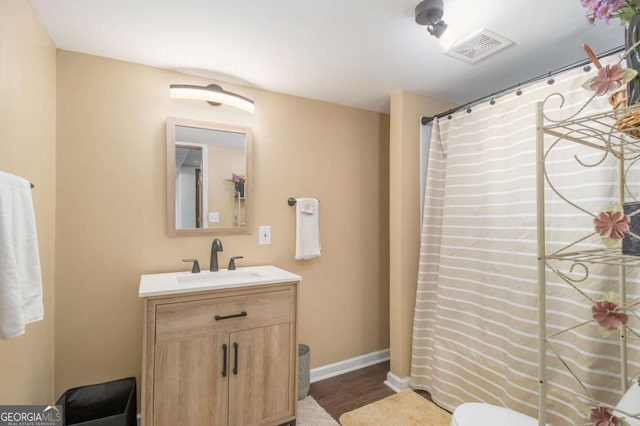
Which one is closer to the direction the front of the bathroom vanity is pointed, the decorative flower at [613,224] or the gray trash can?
the decorative flower

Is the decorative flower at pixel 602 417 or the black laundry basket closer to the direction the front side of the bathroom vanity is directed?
the decorative flower

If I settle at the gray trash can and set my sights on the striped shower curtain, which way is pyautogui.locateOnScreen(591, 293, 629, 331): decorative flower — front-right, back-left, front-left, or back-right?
front-right

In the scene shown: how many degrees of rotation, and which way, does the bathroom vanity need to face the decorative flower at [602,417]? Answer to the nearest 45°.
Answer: approximately 45° to its left

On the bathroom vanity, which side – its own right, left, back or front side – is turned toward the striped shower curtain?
left

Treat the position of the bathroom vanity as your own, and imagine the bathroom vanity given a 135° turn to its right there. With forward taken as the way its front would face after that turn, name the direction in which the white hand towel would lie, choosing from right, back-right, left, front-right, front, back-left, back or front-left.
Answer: right

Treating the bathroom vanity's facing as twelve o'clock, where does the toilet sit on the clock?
The toilet is roughly at 10 o'clock from the bathroom vanity.

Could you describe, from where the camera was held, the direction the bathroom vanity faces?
facing the viewer

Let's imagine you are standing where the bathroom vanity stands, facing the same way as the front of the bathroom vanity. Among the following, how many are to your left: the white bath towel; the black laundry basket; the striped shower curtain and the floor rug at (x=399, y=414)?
2

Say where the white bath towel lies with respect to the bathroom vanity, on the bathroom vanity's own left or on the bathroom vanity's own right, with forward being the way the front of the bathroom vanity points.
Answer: on the bathroom vanity's own right

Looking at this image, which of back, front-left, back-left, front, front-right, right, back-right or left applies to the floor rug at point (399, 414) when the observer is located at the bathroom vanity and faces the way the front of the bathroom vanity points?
left

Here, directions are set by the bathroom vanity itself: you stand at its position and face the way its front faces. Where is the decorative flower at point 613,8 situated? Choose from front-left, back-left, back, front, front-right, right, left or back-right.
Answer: front-left

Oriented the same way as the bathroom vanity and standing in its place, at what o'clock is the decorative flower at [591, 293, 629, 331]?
The decorative flower is roughly at 11 o'clock from the bathroom vanity.
